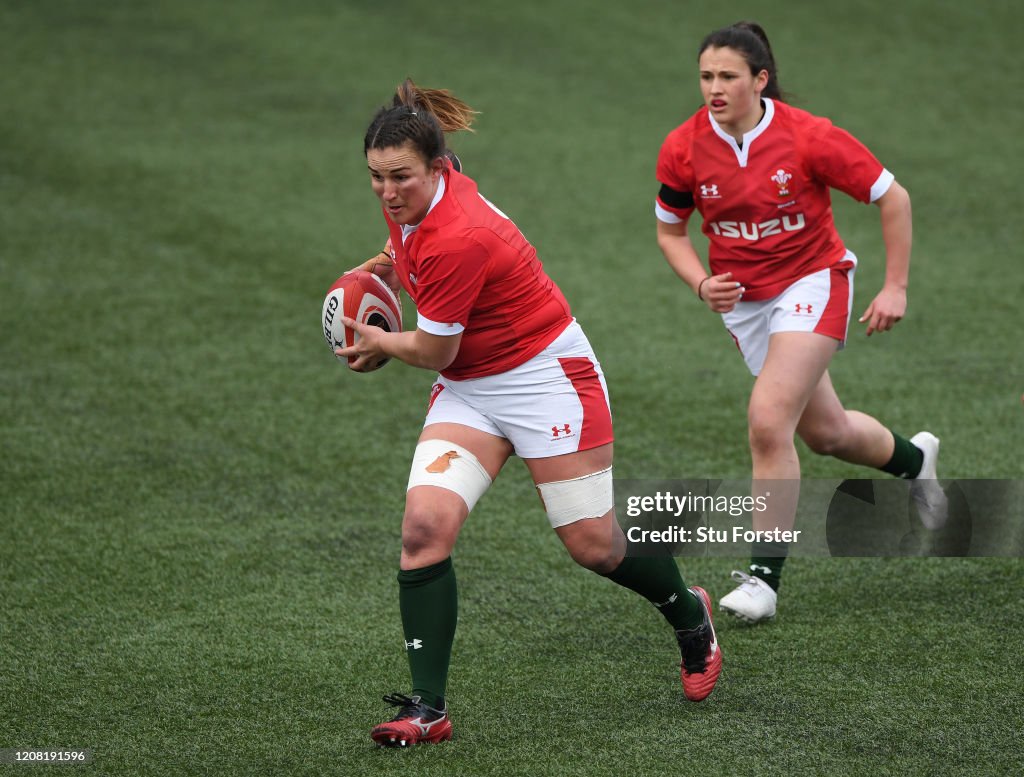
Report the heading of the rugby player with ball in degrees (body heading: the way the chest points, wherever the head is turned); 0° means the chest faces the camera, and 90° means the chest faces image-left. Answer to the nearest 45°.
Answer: approximately 45°

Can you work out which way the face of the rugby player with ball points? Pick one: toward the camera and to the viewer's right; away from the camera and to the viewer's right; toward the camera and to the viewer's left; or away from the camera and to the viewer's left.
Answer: toward the camera and to the viewer's left
